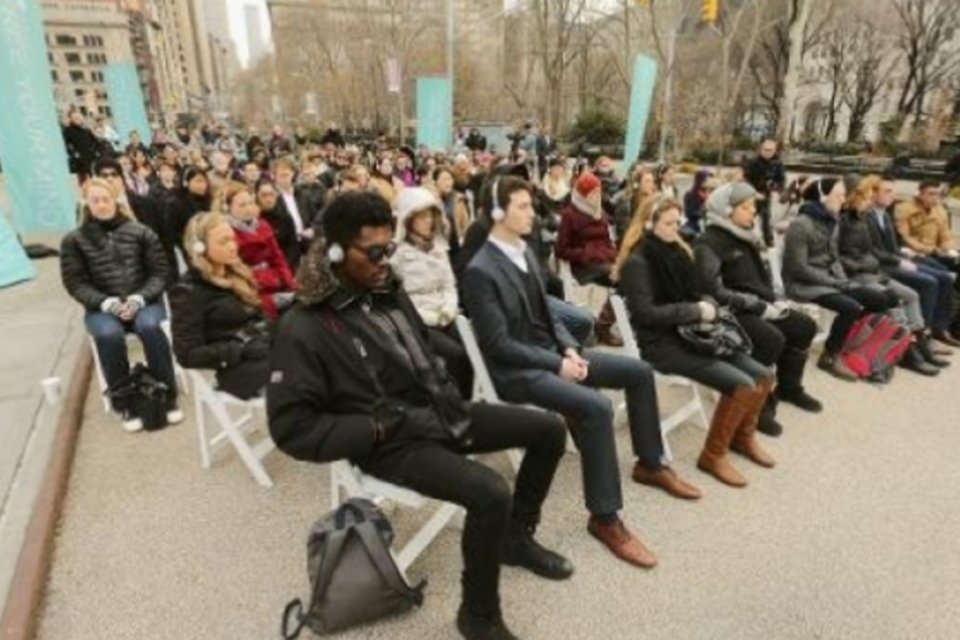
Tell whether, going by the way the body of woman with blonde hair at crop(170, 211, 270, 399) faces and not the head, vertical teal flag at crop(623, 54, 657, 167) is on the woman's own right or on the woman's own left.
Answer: on the woman's own left

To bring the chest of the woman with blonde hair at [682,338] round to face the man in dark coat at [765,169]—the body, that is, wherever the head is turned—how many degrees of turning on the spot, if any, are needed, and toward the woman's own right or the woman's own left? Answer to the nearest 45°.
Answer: approximately 135° to the woman's own left

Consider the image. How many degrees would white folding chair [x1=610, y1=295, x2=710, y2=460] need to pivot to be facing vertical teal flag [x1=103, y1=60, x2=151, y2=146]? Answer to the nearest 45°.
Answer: approximately 180°

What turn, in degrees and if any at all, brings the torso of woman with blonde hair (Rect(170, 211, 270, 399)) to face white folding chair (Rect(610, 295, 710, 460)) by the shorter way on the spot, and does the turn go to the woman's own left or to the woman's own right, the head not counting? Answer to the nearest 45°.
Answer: approximately 45° to the woman's own left
